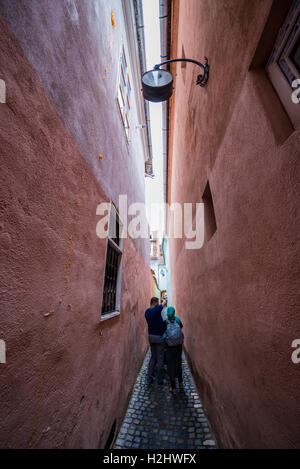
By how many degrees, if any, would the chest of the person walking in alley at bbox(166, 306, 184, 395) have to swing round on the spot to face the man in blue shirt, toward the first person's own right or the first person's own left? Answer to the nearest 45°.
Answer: approximately 45° to the first person's own left

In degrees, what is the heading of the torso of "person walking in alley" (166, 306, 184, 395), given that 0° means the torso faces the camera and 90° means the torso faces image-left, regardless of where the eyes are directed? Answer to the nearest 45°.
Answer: approximately 180°
